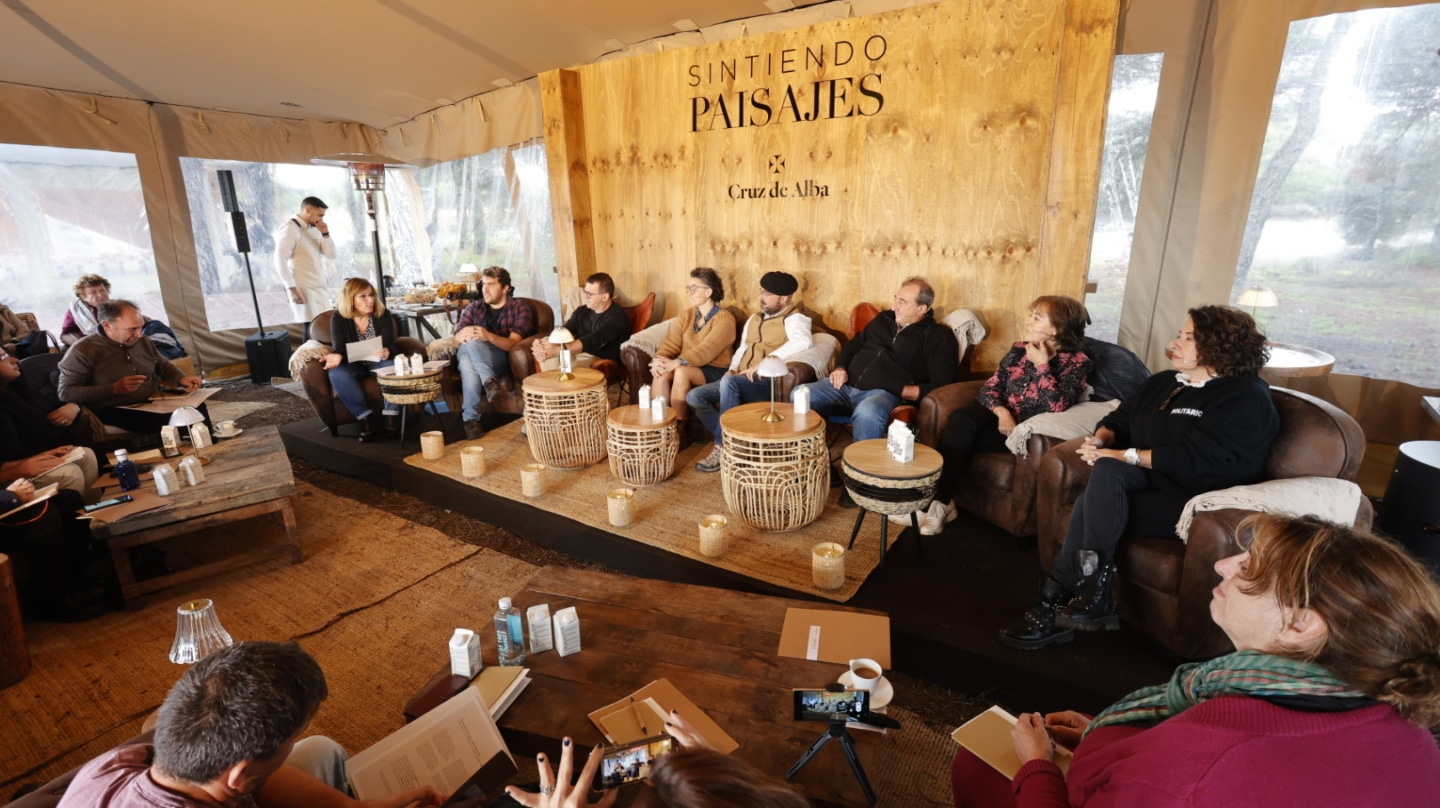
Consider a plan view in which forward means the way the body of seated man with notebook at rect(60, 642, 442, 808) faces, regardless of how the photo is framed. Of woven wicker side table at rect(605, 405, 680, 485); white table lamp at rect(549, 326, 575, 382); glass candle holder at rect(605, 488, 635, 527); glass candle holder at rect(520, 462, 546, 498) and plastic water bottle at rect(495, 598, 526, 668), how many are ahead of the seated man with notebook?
5

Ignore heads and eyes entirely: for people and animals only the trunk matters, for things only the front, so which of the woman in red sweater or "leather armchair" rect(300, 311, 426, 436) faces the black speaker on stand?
the woman in red sweater

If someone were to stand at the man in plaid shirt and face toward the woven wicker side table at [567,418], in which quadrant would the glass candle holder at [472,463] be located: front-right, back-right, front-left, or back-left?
front-right

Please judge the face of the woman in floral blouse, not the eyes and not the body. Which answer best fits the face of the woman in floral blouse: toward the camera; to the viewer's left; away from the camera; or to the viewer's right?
to the viewer's left

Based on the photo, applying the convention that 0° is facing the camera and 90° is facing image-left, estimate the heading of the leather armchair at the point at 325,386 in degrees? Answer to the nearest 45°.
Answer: approximately 315°

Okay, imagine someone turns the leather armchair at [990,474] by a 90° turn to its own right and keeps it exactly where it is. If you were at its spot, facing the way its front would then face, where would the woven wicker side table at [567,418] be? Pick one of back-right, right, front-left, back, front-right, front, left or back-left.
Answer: front-left

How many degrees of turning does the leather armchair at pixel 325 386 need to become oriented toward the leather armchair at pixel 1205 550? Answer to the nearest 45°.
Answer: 0° — it already faces it

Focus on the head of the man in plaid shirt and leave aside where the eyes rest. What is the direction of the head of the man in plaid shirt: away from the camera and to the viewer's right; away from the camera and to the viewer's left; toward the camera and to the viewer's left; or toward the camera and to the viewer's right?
toward the camera and to the viewer's left

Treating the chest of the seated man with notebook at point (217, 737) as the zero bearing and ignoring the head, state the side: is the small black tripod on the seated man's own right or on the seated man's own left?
on the seated man's own right

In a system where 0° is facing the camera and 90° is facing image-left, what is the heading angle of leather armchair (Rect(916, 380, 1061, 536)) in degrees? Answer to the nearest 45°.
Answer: approximately 45°

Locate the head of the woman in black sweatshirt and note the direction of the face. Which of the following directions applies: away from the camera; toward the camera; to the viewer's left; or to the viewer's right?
to the viewer's left

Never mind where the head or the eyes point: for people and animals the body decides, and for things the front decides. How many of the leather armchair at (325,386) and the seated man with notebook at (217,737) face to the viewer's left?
0

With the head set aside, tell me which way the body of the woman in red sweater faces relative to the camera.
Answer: to the viewer's left

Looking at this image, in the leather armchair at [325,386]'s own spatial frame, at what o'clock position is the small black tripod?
The small black tripod is roughly at 1 o'clock from the leather armchair.

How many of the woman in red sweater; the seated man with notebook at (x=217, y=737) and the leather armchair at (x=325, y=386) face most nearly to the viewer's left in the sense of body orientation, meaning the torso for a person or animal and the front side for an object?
1

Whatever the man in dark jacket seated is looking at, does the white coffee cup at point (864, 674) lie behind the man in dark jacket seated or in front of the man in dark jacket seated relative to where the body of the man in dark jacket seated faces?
in front

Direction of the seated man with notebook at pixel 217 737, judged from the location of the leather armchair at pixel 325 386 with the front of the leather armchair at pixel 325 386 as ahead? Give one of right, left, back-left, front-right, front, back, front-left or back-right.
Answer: front-right
